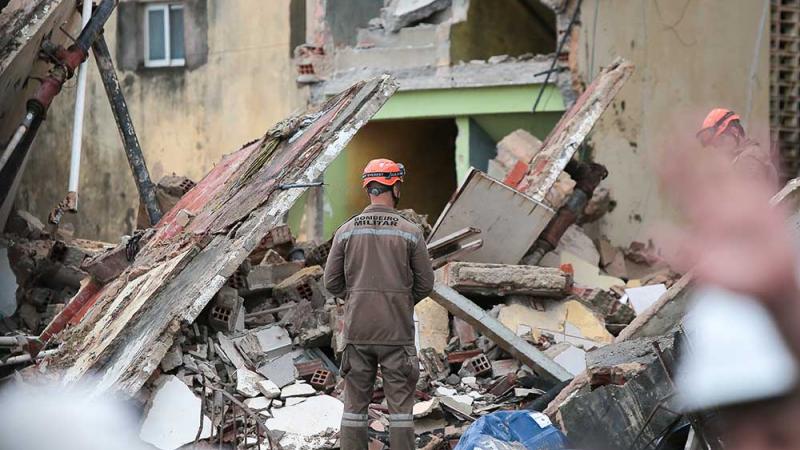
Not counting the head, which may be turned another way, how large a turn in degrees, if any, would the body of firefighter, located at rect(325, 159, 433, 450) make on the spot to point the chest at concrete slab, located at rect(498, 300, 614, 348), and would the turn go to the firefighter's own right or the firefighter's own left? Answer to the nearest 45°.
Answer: approximately 45° to the firefighter's own right

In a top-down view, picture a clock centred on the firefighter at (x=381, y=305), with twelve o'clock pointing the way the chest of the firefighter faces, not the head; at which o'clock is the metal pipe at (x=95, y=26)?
The metal pipe is roughly at 11 o'clock from the firefighter.

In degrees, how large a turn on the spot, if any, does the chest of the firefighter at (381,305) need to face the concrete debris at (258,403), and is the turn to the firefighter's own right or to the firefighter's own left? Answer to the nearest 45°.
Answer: approximately 45° to the firefighter's own left

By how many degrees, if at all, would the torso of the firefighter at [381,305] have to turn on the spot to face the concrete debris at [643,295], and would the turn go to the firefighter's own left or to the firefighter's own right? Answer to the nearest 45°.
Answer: approximately 45° to the firefighter's own right

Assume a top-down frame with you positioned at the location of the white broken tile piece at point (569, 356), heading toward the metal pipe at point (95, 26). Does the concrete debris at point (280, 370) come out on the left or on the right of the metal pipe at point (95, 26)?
left

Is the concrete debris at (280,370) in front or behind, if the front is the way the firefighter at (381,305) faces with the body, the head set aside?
in front

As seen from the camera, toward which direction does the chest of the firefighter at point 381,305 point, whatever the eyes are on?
away from the camera

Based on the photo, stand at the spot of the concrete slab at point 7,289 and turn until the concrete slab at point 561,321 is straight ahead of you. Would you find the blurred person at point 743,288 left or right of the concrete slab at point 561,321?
right

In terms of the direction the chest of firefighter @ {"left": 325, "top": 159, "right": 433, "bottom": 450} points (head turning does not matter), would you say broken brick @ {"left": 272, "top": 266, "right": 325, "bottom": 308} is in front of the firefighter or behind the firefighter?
in front

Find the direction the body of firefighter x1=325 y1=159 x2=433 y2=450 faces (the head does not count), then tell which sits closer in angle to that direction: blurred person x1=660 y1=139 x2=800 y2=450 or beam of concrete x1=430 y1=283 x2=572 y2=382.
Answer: the beam of concrete

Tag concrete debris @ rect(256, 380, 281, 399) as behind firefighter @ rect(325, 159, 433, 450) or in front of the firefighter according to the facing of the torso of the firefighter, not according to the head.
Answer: in front

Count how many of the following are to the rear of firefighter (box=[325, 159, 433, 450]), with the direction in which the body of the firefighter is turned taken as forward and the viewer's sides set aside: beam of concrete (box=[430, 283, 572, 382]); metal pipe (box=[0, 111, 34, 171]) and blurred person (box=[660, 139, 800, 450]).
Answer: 1
